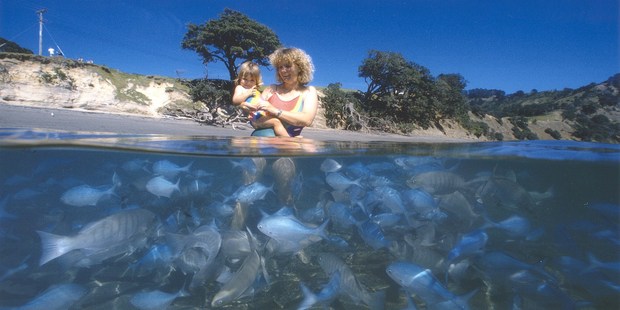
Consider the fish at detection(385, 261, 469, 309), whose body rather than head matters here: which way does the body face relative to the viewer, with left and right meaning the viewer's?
facing to the left of the viewer

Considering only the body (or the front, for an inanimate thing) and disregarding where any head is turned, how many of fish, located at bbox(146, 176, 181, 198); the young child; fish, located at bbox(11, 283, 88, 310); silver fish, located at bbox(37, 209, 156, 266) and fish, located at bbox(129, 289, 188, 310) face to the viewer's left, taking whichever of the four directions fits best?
2

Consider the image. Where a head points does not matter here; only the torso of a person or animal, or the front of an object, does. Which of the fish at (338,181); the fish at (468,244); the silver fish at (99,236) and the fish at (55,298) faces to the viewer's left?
the fish at (338,181)

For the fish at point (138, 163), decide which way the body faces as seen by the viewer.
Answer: to the viewer's left

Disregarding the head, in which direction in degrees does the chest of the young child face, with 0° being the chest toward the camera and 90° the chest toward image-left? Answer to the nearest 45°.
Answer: approximately 315°

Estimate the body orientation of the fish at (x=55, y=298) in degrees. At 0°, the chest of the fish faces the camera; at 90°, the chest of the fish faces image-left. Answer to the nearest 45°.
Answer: approximately 270°

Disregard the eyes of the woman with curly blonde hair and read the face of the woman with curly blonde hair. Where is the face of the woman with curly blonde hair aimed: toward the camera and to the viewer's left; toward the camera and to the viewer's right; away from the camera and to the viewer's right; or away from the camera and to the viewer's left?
toward the camera and to the viewer's left

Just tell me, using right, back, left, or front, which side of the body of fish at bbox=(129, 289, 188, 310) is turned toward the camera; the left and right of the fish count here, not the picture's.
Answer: left

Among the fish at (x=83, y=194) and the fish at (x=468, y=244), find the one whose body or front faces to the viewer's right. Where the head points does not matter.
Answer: the fish at (x=468, y=244)

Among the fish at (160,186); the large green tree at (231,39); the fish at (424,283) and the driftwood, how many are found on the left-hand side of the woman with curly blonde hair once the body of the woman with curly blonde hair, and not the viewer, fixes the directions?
1
